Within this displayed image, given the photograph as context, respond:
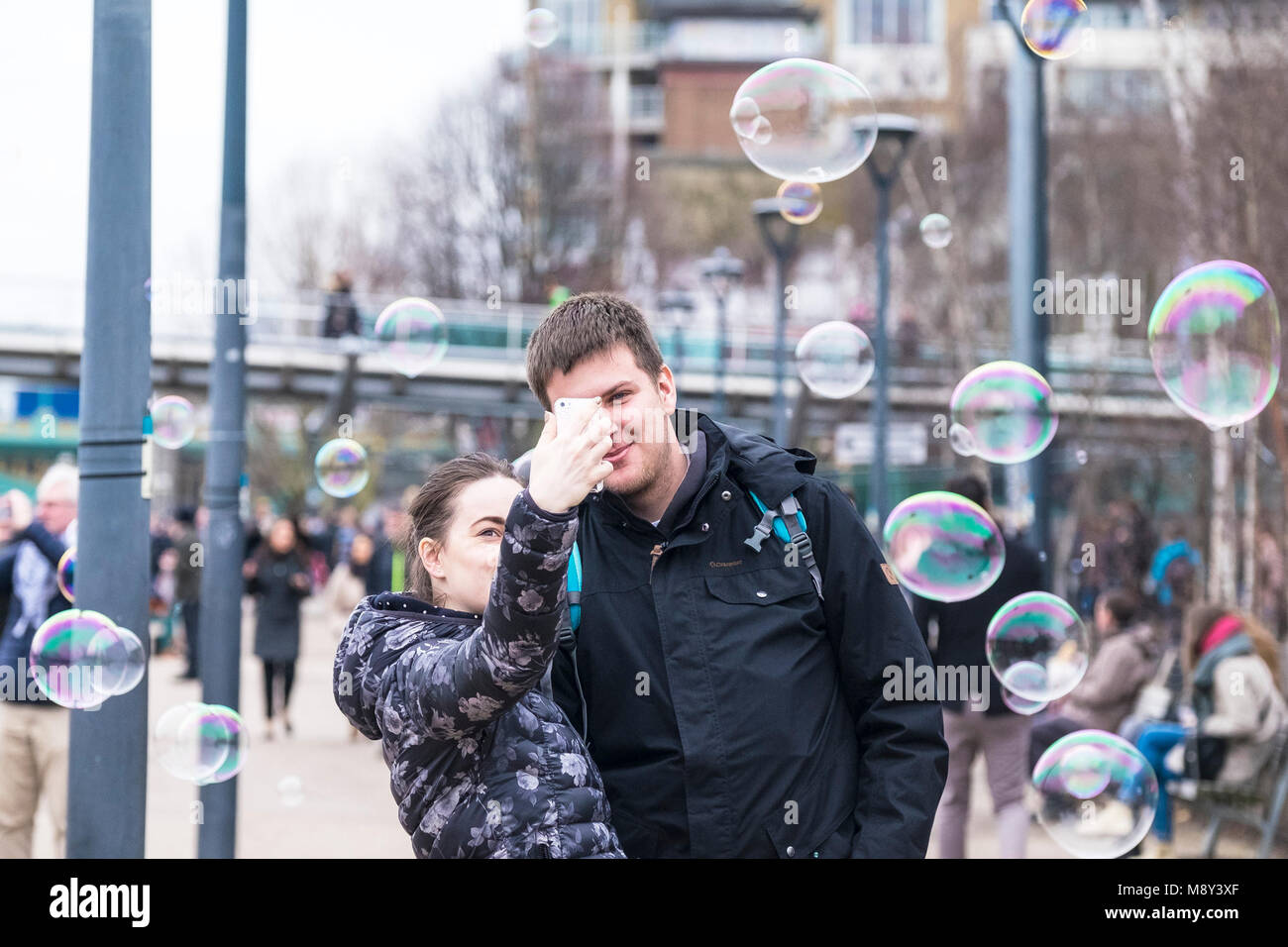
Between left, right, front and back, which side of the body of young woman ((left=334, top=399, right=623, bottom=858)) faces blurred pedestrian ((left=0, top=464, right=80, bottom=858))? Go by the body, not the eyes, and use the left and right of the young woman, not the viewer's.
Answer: back

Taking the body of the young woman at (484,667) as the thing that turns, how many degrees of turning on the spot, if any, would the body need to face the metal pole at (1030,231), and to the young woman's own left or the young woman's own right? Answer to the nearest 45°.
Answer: approximately 90° to the young woman's own left

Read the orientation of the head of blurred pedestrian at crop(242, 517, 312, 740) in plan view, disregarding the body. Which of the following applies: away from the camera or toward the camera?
toward the camera

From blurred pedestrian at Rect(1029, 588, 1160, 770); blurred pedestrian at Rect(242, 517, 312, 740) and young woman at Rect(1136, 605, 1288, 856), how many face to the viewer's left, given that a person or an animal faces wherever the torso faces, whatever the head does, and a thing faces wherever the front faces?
2

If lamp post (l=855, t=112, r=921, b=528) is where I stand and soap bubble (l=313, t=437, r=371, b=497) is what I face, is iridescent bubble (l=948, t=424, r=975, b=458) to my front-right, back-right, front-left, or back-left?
front-left

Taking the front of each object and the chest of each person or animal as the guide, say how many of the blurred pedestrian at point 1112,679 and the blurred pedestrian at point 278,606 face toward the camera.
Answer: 1

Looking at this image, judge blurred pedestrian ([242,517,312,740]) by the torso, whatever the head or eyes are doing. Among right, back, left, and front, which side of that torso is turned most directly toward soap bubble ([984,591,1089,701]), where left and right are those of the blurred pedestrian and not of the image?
front

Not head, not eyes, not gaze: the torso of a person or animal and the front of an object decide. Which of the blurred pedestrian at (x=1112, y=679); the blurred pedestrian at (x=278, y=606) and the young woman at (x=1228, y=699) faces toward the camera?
the blurred pedestrian at (x=278, y=606)

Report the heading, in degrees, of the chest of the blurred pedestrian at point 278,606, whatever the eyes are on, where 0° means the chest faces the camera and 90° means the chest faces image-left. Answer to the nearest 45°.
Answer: approximately 0°

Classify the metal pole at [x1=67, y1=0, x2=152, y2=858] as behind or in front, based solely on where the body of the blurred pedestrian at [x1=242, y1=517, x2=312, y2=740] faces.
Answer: in front

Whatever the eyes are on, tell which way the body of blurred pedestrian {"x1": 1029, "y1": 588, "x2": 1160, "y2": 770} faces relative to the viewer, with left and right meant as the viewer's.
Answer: facing to the left of the viewer

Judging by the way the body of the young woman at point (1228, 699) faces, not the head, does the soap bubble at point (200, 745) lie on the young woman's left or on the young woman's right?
on the young woman's left

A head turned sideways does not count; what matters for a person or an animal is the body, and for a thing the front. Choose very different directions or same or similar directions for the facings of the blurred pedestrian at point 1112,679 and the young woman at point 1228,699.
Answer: same or similar directions

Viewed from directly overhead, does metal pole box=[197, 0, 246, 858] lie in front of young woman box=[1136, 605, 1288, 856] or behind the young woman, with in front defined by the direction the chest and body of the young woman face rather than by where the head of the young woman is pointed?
in front

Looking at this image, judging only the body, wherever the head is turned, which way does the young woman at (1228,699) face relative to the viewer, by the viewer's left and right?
facing to the left of the viewer
